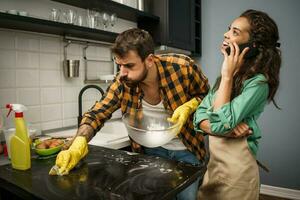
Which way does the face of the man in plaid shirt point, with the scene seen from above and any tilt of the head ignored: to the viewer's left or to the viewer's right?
to the viewer's left

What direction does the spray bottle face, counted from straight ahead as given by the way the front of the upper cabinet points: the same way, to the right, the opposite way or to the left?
to the right

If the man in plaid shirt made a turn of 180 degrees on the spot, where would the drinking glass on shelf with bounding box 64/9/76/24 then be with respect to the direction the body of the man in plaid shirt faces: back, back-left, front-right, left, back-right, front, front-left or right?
left

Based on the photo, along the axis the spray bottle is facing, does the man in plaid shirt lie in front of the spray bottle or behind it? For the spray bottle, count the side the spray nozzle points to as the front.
behind

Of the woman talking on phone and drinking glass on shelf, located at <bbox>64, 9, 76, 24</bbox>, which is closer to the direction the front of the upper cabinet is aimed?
the woman talking on phone

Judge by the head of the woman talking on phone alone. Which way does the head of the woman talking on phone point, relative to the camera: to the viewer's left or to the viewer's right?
to the viewer's left

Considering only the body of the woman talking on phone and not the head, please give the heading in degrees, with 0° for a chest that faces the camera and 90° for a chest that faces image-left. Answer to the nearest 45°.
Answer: approximately 45°

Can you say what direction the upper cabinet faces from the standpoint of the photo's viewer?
facing the viewer and to the right of the viewer

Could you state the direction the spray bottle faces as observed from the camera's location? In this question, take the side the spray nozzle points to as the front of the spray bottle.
facing to the left of the viewer

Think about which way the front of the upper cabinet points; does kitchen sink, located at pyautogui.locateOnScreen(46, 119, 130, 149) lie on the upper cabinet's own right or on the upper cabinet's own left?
on the upper cabinet's own right

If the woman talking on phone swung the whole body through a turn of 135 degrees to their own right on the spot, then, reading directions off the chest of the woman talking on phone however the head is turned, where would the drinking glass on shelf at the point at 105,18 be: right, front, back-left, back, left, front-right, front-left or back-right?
front-left
